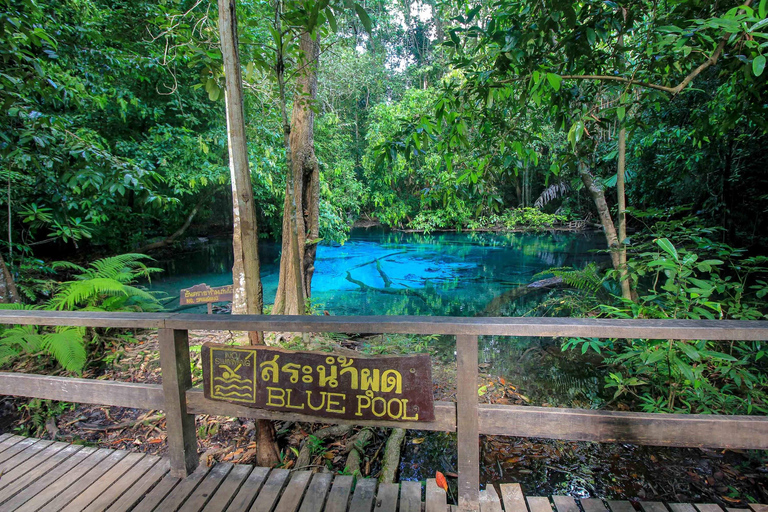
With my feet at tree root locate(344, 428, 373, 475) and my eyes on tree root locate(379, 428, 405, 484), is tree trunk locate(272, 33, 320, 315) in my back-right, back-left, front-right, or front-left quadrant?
back-left

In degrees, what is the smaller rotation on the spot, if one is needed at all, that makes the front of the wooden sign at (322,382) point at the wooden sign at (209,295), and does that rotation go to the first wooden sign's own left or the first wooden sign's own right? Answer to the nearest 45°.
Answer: approximately 135° to the first wooden sign's own right

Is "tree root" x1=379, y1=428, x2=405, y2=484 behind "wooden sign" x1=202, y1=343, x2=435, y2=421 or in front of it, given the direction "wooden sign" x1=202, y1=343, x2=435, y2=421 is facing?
behind

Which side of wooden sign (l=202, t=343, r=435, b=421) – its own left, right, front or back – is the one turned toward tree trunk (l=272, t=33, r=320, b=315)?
back

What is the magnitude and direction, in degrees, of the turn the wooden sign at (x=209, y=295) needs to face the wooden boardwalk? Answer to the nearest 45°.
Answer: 0° — it already faces it

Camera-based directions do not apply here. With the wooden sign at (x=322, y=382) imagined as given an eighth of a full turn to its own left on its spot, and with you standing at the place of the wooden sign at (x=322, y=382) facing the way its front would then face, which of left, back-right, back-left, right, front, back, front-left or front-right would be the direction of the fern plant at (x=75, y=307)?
back

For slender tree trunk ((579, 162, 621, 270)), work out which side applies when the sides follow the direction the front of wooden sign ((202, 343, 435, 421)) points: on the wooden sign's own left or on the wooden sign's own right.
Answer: on the wooden sign's own left

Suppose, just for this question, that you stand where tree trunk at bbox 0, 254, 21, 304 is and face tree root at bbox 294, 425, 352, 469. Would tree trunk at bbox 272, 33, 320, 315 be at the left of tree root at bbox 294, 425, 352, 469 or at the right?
left

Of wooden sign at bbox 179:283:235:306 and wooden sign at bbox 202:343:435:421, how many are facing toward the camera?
2

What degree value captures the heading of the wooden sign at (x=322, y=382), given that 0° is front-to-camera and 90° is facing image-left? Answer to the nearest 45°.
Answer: approximately 0°

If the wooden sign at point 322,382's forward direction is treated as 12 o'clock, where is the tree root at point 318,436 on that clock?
The tree root is roughly at 6 o'clock from the wooden sign.

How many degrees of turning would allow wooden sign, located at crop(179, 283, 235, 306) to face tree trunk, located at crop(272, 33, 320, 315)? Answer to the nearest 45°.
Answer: approximately 135° to its left

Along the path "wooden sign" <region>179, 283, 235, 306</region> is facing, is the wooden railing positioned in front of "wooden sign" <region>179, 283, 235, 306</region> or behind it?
in front
